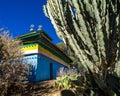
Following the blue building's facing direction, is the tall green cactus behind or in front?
in front

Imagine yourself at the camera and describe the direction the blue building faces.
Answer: facing the viewer and to the right of the viewer

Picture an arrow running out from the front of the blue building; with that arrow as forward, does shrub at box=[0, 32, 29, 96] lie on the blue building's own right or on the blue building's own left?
on the blue building's own right
